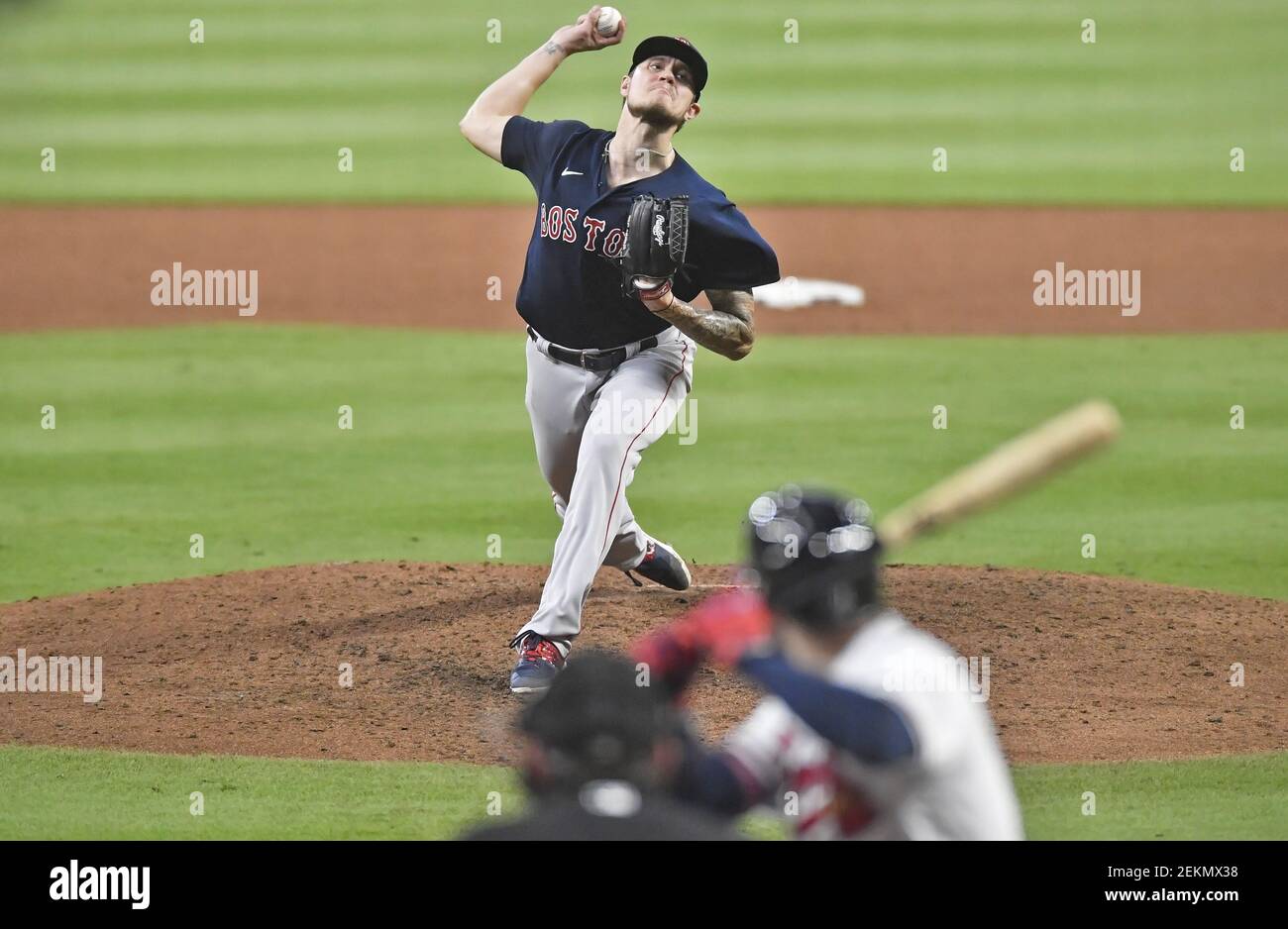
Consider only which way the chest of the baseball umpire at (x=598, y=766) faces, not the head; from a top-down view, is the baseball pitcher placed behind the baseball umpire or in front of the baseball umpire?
in front

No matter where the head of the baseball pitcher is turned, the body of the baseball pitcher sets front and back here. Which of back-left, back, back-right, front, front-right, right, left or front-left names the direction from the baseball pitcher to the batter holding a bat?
front

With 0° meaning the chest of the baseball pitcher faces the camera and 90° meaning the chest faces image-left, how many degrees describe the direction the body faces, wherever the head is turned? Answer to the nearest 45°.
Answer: approximately 0°

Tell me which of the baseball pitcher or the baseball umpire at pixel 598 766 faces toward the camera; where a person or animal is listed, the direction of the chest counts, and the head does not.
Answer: the baseball pitcher

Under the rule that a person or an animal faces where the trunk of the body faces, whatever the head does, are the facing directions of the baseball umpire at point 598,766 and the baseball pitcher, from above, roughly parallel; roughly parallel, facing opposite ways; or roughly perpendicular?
roughly parallel, facing opposite ways

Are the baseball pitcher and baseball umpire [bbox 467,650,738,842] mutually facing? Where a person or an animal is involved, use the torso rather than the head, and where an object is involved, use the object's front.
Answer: yes

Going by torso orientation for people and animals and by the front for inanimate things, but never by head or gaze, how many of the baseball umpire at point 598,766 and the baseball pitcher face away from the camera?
1

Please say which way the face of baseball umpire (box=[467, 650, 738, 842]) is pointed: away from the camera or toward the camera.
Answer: away from the camera

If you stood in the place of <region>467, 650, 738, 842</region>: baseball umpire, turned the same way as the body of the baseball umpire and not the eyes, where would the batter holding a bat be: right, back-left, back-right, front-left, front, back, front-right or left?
front-right

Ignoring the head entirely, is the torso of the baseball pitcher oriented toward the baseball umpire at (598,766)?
yes

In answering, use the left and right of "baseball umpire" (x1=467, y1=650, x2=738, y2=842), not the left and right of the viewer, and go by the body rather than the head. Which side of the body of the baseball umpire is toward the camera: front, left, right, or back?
back
